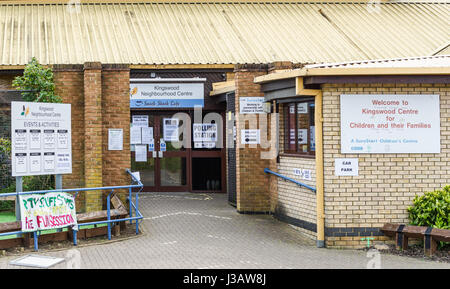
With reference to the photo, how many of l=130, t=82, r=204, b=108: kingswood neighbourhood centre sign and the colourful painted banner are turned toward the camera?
2

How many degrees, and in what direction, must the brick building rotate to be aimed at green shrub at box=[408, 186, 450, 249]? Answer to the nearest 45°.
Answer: approximately 45° to its left

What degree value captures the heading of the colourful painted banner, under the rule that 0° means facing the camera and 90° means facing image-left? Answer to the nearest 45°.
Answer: approximately 0°

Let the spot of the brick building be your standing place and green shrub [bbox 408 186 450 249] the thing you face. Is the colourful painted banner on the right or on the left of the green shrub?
right

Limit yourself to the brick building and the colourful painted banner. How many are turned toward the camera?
2

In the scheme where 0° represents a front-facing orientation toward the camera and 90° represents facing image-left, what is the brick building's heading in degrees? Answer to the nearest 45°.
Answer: approximately 0°
